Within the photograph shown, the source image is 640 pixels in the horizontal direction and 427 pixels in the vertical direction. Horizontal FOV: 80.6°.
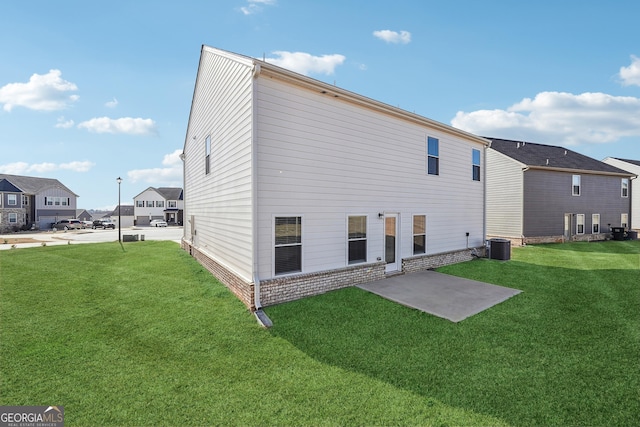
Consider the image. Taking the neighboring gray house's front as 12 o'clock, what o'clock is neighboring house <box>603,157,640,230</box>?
The neighboring house is roughly at 2 o'clock from the neighboring gray house.

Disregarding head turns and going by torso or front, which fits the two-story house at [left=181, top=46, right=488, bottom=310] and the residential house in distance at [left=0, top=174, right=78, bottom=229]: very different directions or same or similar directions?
very different directions

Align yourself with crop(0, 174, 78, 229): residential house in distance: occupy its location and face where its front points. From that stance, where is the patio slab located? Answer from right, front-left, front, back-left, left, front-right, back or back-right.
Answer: front

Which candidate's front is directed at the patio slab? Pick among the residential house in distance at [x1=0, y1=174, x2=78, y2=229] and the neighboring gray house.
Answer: the residential house in distance

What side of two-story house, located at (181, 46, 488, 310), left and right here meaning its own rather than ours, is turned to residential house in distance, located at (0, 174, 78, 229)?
front

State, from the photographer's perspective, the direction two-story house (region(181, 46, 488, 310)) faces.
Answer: facing away from the viewer and to the left of the viewer

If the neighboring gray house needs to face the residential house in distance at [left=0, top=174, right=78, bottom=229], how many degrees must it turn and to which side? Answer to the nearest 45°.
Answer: approximately 45° to its left

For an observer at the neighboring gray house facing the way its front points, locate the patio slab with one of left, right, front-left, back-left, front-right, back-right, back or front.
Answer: back-left

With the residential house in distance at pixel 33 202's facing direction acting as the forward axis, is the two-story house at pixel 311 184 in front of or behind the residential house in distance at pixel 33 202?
in front

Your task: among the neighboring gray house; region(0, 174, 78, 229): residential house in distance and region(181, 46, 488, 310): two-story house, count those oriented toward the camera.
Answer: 1

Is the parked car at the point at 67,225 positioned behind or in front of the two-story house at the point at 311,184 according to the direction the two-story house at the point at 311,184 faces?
in front

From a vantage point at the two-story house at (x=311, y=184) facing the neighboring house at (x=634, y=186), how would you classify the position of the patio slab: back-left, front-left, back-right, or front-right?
front-right

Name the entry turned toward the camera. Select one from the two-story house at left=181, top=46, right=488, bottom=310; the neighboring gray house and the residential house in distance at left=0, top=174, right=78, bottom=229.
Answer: the residential house in distance

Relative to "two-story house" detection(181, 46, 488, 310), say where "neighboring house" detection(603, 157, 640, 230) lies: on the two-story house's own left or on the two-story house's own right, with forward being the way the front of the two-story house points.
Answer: on the two-story house's own right

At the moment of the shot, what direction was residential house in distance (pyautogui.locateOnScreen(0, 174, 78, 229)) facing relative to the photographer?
facing the viewer

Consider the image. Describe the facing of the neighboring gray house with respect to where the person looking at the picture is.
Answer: facing away from the viewer and to the left of the viewer

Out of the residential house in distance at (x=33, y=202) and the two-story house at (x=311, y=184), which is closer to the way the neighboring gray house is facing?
the residential house in distance
